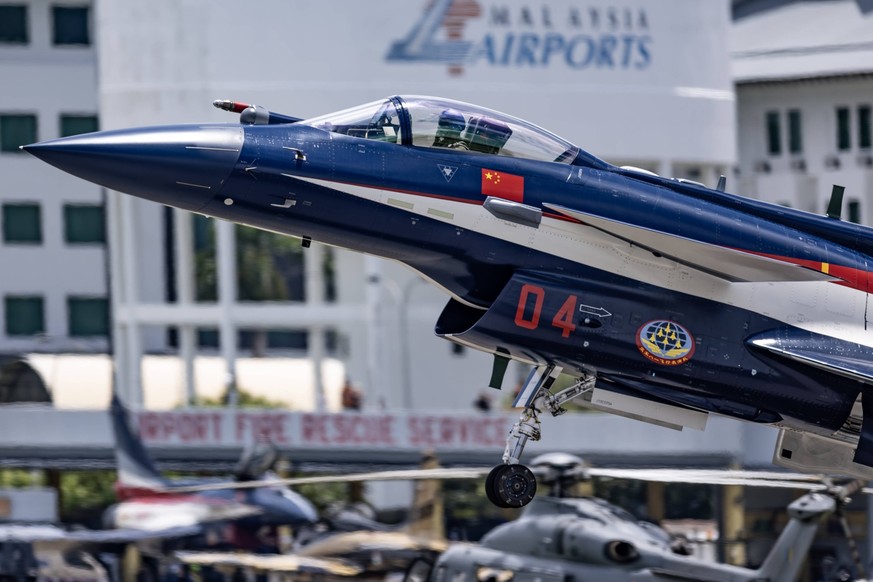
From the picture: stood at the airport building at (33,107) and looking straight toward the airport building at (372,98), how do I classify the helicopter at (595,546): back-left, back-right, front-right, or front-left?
front-right

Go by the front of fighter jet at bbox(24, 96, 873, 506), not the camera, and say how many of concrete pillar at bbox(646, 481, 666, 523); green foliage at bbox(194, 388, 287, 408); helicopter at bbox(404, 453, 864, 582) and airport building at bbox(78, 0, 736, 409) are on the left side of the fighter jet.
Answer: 0

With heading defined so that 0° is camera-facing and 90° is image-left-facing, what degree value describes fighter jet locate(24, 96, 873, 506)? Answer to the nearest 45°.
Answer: approximately 90°

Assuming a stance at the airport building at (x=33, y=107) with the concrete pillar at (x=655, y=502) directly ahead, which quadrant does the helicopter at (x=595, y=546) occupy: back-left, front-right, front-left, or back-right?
front-right

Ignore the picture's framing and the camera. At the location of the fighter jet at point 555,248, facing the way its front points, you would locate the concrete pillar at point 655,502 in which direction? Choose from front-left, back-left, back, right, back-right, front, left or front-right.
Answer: right

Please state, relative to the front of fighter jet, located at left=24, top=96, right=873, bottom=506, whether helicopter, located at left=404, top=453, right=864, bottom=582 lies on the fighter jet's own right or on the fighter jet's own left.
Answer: on the fighter jet's own right

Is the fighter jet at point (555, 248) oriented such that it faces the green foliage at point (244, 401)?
no

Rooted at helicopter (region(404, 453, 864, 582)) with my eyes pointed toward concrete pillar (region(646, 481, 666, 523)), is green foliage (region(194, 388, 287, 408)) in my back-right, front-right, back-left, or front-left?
front-left

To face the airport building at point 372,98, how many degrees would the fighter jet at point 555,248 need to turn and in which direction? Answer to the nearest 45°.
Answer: approximately 90° to its right

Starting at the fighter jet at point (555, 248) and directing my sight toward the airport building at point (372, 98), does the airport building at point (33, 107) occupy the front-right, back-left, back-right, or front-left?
front-left

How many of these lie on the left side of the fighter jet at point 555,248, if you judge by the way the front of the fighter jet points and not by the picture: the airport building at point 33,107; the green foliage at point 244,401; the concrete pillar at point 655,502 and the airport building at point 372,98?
0

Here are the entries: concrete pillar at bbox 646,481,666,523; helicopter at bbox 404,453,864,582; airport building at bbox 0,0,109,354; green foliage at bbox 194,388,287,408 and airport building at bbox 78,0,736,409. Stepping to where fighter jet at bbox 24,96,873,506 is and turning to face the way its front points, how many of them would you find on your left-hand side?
0
